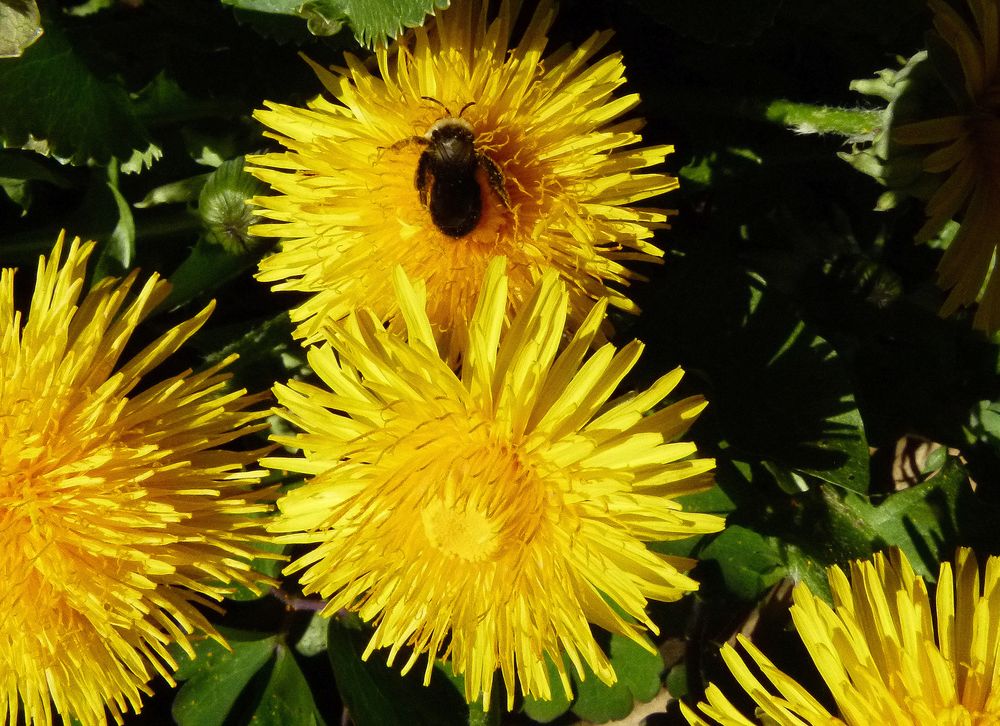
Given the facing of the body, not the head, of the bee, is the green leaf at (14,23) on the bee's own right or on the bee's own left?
on the bee's own left

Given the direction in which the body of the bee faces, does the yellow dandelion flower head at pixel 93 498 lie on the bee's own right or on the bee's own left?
on the bee's own left

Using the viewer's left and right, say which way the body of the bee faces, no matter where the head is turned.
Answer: facing away from the viewer

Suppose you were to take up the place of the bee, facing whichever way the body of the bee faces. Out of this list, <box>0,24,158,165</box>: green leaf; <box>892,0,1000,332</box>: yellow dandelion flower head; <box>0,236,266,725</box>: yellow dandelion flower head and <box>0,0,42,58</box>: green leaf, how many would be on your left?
3

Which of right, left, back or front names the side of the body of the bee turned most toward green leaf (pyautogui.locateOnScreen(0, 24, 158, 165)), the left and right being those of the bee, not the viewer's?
left

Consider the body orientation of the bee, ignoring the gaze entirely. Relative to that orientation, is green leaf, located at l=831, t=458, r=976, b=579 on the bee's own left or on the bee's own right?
on the bee's own right

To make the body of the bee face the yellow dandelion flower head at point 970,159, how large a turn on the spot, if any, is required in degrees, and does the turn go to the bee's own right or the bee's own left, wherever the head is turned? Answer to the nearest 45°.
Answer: approximately 90° to the bee's own right
